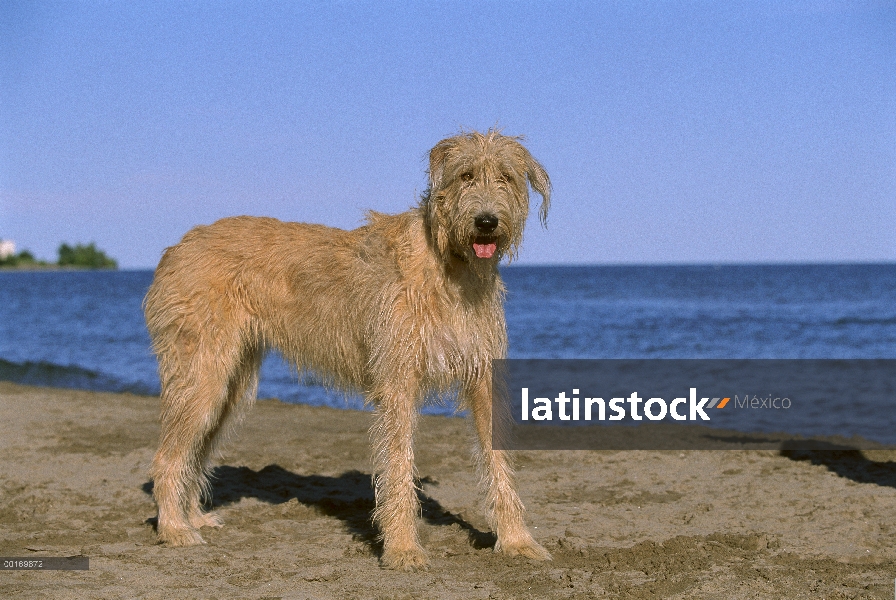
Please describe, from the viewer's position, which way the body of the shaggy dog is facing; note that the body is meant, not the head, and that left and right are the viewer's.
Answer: facing the viewer and to the right of the viewer
